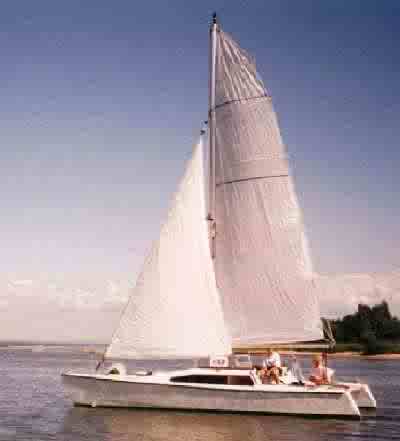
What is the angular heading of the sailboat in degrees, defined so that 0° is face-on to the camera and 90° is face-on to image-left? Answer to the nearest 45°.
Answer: approximately 90°

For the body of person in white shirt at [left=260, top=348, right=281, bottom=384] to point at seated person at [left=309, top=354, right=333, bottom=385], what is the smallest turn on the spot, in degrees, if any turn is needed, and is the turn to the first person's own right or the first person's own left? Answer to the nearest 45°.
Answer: approximately 135° to the first person's own left

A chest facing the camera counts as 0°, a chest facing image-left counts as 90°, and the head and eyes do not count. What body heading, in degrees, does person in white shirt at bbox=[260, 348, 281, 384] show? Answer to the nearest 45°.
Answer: approximately 45°

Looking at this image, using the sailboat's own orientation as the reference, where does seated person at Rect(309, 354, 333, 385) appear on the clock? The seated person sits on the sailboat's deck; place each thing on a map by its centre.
The seated person is roughly at 5 o'clock from the sailboat.
